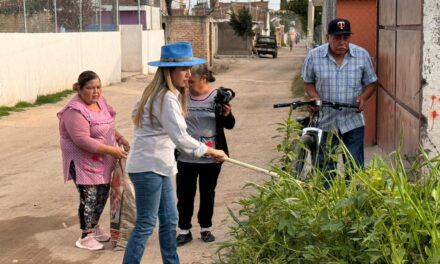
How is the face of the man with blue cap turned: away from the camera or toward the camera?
toward the camera

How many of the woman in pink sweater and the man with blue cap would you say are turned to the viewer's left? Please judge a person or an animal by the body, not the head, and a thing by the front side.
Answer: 0

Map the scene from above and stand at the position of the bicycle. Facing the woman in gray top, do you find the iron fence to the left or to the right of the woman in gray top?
right

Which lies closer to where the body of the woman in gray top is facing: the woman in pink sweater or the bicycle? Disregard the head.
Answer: the woman in pink sweater

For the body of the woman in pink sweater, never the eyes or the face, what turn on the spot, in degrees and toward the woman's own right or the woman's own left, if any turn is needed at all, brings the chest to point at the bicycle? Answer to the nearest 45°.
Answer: approximately 45° to the woman's own left

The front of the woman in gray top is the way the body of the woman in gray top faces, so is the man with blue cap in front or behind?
behind

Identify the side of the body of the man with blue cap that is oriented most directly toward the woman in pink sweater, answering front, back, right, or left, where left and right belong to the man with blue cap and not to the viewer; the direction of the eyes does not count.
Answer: right

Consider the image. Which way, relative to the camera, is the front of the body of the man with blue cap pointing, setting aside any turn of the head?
toward the camera

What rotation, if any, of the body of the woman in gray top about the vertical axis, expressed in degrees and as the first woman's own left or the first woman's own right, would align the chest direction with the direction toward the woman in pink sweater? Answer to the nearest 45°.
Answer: approximately 45° to the first woman's own right

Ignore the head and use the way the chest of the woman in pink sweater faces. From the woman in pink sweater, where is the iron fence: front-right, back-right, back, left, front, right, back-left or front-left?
back-left

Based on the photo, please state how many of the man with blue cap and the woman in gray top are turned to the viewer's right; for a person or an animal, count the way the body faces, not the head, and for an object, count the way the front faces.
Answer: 0

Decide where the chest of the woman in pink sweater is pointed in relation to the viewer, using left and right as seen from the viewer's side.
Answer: facing the viewer and to the right of the viewer
